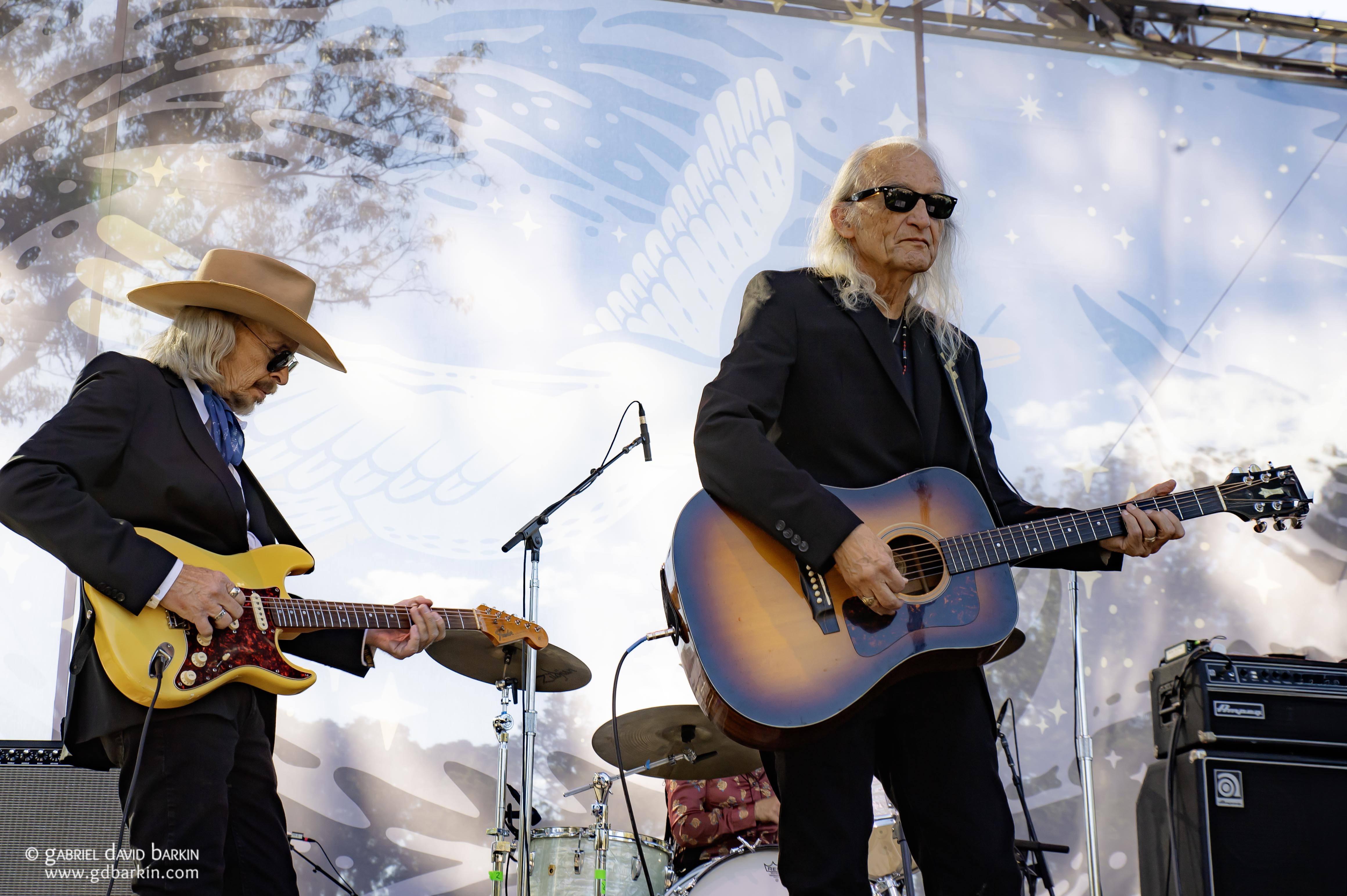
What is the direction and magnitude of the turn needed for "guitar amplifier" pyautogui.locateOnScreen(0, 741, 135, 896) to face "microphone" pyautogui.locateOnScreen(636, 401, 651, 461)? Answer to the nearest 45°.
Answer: approximately 90° to its left

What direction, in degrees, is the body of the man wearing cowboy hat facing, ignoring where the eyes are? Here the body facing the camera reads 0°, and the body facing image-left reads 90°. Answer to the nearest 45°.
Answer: approximately 315°

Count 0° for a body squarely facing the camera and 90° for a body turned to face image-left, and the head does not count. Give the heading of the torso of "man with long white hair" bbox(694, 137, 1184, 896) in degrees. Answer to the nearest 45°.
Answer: approximately 315°

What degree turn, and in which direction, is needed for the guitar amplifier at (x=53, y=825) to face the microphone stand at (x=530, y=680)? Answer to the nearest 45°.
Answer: approximately 90° to its left

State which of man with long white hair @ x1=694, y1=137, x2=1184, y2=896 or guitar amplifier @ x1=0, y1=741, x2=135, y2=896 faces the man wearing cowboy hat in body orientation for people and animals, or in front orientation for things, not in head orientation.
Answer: the guitar amplifier

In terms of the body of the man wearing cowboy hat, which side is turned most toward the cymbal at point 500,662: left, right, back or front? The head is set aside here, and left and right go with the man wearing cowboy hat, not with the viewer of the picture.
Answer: left

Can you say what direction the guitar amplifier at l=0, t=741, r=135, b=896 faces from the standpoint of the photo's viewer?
facing the viewer

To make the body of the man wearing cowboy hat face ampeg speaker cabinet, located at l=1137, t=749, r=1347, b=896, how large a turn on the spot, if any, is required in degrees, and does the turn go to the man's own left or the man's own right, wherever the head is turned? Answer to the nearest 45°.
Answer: approximately 45° to the man's own left

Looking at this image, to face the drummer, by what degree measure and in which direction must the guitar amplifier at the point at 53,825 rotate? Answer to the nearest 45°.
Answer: approximately 90° to its left

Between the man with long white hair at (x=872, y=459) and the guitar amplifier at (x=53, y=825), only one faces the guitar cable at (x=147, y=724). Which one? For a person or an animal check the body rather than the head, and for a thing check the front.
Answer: the guitar amplifier
